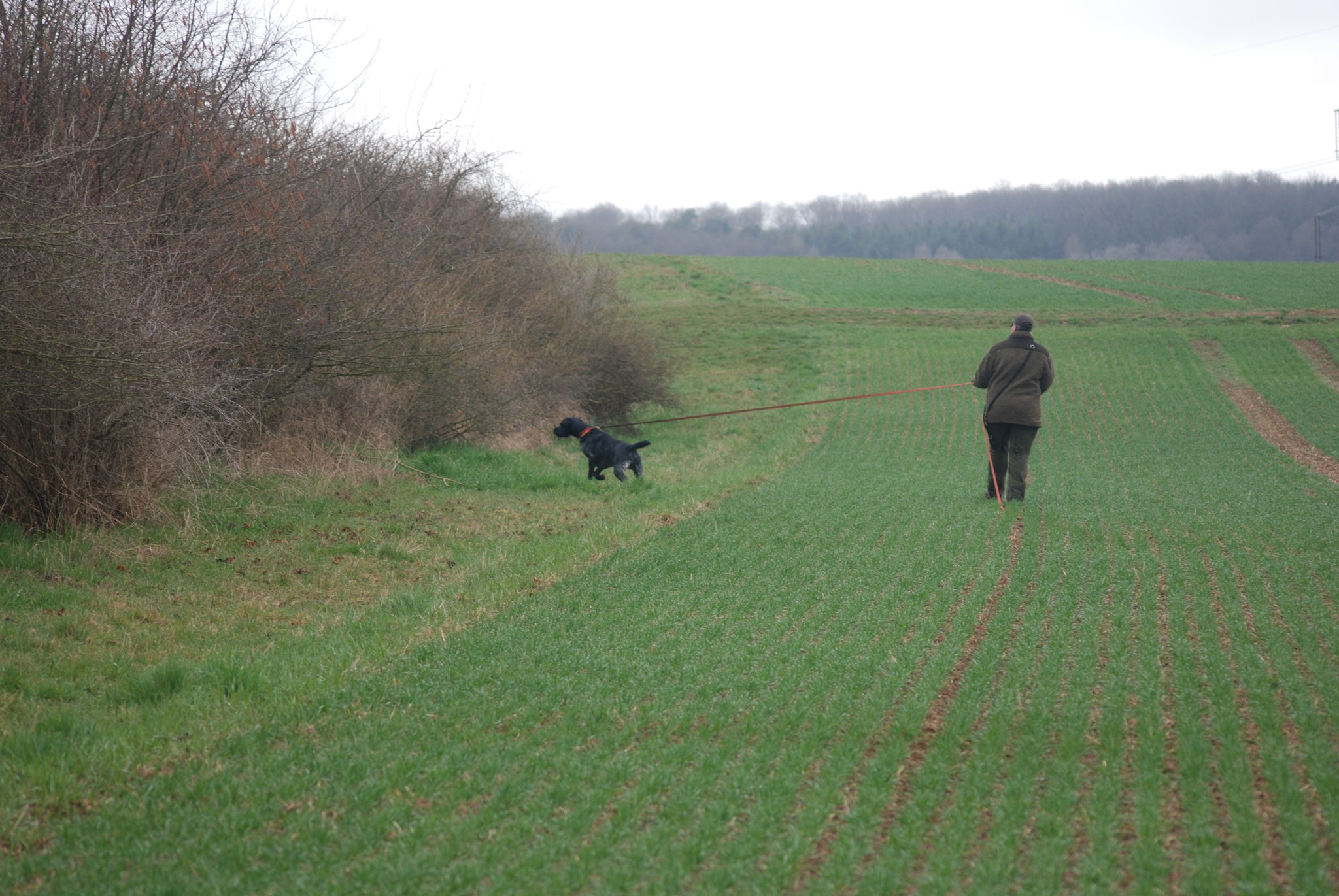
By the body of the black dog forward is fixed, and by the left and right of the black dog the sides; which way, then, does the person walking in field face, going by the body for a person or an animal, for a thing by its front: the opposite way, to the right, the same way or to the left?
to the right

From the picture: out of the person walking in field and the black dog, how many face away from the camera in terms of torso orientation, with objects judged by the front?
1

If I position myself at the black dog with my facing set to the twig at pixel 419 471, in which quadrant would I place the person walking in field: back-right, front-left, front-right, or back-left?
back-left

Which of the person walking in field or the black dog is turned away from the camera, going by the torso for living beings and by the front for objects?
the person walking in field

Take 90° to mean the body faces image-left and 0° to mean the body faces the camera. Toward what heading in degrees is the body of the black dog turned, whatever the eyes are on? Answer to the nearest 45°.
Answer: approximately 90°

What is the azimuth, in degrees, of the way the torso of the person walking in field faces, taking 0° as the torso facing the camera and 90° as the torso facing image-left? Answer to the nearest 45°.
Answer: approximately 180°

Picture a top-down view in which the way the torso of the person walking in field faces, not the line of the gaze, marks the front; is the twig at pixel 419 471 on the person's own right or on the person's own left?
on the person's own left

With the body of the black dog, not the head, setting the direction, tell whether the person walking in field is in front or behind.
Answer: behind

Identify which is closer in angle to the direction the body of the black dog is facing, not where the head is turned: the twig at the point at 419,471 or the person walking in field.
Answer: the twig

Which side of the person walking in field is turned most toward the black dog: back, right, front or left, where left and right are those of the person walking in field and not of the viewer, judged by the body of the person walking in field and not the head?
left

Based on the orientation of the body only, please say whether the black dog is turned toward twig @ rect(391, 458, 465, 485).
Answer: yes
